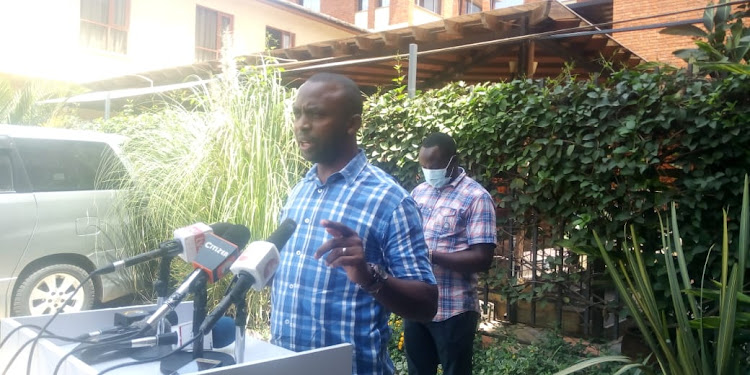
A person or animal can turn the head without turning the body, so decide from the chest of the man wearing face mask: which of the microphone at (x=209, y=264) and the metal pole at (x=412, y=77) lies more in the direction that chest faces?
the microphone

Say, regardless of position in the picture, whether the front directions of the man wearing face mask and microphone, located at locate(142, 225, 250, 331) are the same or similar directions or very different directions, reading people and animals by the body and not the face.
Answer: very different directions

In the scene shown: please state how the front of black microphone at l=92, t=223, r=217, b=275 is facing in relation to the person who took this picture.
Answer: facing to the right of the viewer

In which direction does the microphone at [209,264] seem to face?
to the viewer's right
